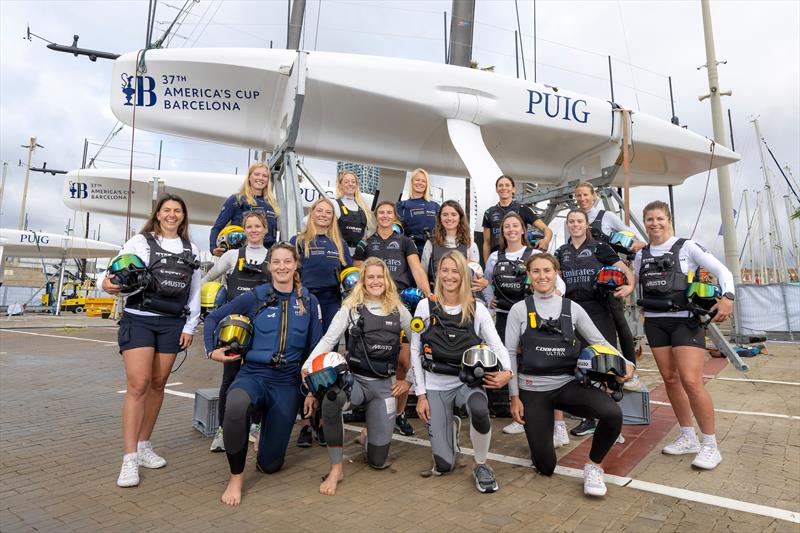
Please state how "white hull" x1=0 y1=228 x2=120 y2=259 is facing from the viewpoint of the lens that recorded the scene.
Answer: facing to the right of the viewer

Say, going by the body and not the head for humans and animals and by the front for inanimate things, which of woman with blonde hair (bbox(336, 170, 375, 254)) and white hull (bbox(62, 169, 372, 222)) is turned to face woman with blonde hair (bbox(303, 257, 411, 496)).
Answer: woman with blonde hair (bbox(336, 170, 375, 254))

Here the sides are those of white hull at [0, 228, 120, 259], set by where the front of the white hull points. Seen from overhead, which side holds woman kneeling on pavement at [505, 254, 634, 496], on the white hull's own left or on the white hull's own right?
on the white hull's own right

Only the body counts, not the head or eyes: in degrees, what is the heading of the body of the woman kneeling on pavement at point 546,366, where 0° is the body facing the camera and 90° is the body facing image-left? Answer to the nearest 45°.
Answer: approximately 0°

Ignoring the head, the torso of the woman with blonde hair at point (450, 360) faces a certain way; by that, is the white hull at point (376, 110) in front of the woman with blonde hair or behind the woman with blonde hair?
behind

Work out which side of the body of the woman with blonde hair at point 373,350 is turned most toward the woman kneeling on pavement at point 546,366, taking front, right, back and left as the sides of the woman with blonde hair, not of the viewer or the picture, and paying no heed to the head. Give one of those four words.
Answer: left
